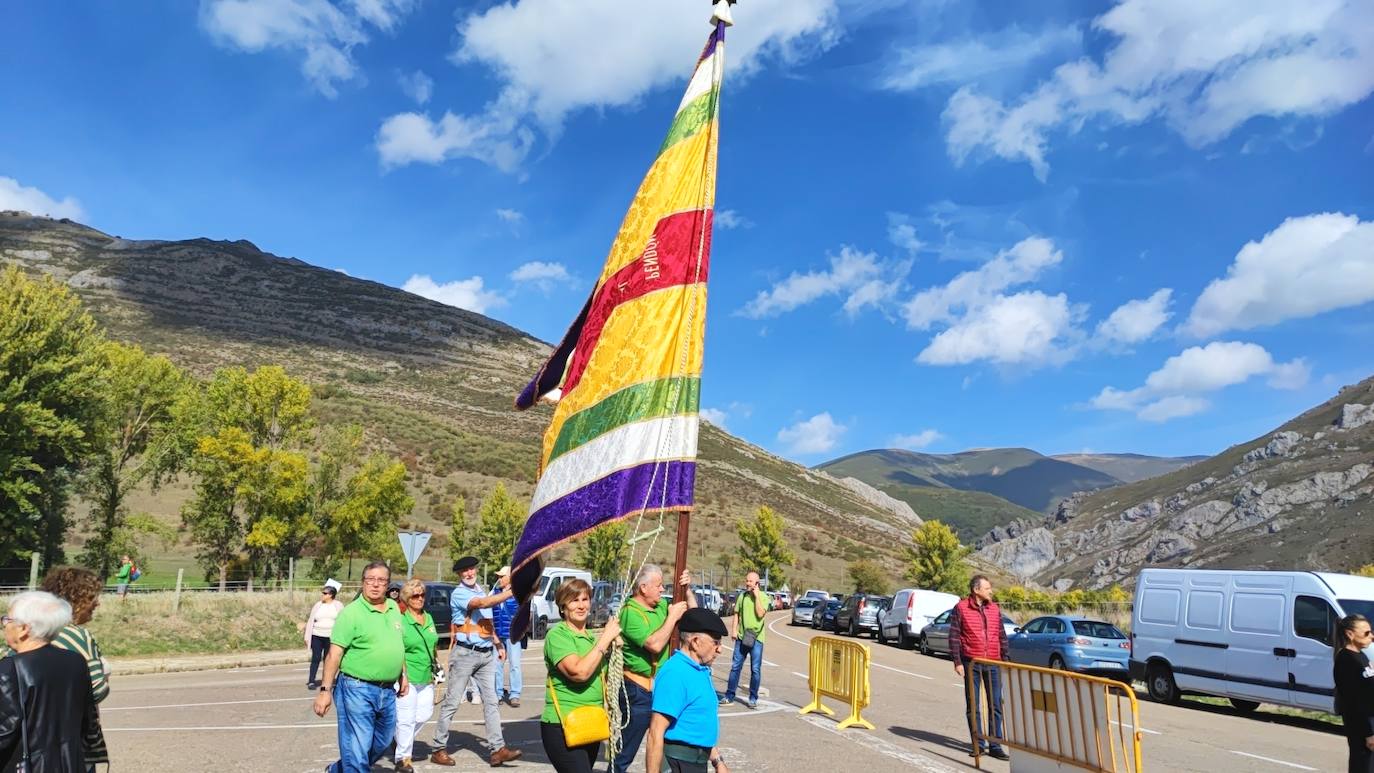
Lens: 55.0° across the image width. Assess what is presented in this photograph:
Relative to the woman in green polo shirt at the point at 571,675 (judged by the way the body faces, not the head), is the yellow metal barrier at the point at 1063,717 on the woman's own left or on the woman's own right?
on the woman's own left

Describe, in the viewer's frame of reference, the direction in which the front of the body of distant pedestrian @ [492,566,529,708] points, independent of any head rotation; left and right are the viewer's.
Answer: facing the viewer and to the right of the viewer

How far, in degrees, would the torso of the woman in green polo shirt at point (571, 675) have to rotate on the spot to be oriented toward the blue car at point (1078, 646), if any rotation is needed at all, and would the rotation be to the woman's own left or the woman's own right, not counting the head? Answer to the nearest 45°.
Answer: approximately 90° to the woman's own left

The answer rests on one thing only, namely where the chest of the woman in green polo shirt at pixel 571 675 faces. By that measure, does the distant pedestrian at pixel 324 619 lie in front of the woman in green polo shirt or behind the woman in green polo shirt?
behind

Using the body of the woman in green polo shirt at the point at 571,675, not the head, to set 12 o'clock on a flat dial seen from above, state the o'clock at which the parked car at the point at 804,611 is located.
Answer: The parked car is roughly at 8 o'clock from the woman in green polo shirt.

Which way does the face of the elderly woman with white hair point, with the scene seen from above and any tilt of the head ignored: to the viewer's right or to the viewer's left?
to the viewer's left

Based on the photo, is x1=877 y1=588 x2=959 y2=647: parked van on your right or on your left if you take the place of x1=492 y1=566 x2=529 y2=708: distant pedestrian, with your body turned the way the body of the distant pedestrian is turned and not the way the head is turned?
on your left

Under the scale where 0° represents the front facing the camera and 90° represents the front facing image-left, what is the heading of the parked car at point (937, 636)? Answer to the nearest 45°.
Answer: approximately 90°
